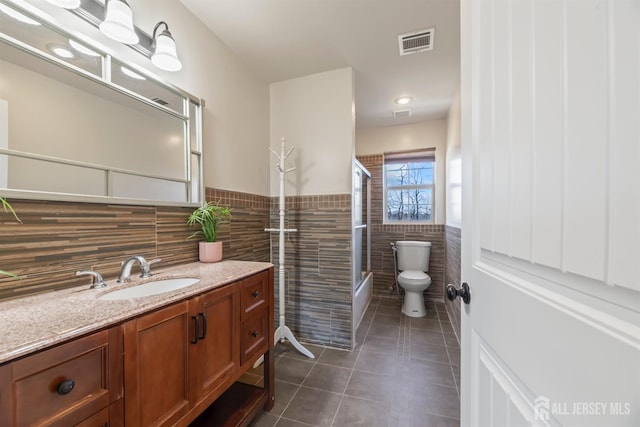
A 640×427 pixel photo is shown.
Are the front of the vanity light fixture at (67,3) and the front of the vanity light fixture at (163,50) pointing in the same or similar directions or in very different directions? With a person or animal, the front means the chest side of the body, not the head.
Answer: same or similar directions

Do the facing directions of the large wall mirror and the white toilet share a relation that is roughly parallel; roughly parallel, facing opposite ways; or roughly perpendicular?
roughly perpendicular

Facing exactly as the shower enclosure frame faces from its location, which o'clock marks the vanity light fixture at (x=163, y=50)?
The vanity light fixture is roughly at 4 o'clock from the shower enclosure frame.

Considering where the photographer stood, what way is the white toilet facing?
facing the viewer

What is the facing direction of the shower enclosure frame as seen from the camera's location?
facing to the right of the viewer

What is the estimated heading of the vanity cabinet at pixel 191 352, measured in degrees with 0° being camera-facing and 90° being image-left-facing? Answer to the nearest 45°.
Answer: approximately 315°

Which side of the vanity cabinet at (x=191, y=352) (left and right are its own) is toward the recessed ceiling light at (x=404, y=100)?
left

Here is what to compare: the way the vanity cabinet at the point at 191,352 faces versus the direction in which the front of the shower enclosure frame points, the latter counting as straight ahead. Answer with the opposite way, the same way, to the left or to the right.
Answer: the same way

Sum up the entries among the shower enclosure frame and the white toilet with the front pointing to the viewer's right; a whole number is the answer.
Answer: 1

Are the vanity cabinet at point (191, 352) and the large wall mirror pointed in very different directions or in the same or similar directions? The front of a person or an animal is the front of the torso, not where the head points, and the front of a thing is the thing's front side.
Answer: same or similar directions

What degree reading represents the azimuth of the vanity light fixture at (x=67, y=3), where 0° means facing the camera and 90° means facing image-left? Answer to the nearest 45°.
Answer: approximately 315°

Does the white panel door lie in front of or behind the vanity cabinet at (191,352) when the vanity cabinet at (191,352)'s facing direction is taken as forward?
in front
